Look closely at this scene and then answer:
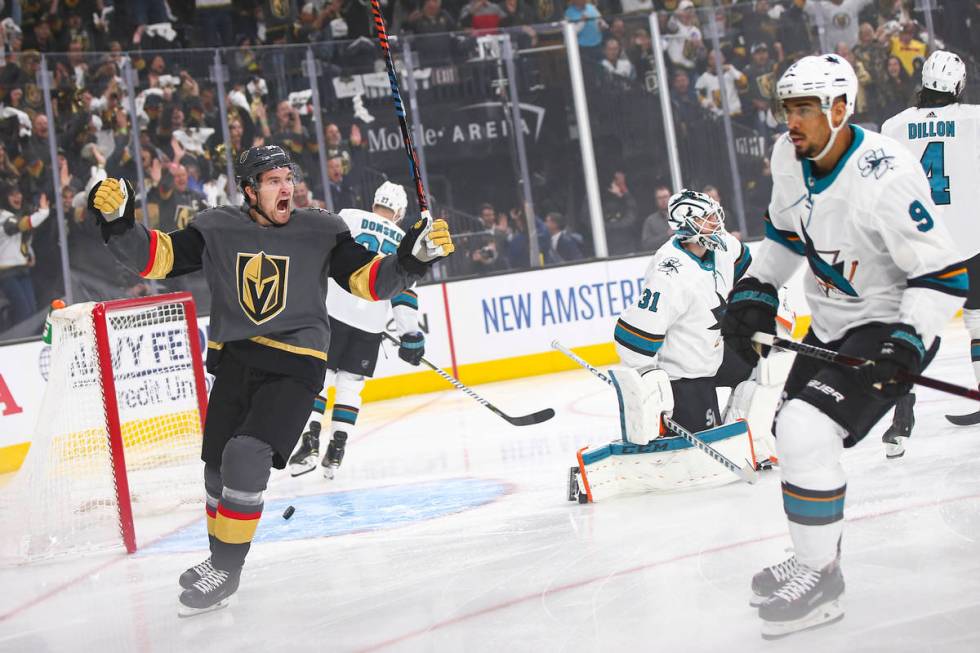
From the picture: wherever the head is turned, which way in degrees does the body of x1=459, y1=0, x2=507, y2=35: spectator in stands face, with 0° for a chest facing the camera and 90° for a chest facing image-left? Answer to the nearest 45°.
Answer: approximately 0°

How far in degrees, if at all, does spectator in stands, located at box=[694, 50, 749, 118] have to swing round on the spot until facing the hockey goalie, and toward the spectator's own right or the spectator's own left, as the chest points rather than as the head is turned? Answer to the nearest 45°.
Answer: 0° — they already face them

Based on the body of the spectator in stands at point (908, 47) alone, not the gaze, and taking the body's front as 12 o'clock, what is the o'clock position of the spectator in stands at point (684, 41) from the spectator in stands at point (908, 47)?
the spectator in stands at point (684, 41) is roughly at 2 o'clock from the spectator in stands at point (908, 47).

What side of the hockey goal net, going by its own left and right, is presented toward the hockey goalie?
front

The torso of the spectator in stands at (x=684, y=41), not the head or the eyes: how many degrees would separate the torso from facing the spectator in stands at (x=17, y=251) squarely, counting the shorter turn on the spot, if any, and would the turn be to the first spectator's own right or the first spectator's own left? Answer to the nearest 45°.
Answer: approximately 45° to the first spectator's own right

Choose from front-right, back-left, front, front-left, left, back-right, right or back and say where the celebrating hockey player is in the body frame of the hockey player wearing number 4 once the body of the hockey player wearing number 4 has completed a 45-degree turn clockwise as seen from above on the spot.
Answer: back

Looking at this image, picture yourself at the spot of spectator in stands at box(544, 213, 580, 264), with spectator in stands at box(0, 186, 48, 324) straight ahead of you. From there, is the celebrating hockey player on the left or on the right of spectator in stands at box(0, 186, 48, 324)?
left

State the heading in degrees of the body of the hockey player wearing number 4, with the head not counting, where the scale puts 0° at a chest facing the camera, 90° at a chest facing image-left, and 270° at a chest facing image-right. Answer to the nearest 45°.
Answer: approximately 180°

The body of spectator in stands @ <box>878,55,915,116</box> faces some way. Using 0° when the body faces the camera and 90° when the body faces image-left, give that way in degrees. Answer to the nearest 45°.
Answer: approximately 0°

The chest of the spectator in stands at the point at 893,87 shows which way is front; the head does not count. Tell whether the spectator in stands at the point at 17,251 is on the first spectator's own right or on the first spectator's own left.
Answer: on the first spectator's own right

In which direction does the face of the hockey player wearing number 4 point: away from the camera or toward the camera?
away from the camera
